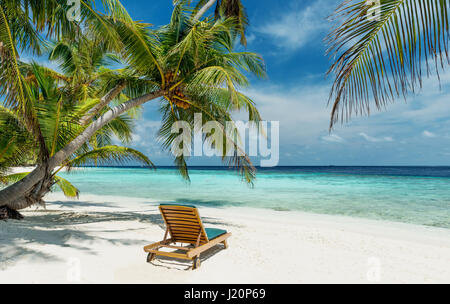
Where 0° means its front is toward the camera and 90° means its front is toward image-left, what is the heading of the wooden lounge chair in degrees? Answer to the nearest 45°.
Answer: approximately 225°

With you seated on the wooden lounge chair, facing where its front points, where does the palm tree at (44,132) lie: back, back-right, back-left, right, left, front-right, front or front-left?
left
